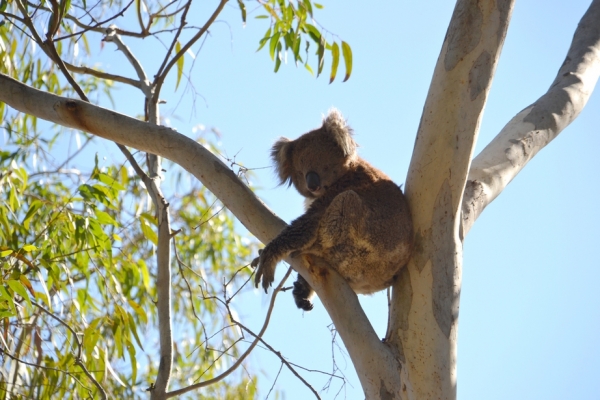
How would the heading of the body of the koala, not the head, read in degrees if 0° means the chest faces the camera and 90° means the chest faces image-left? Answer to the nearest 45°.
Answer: approximately 90°
